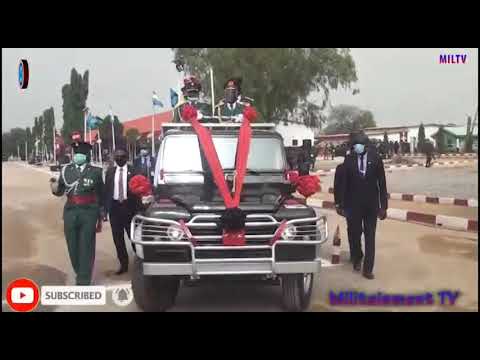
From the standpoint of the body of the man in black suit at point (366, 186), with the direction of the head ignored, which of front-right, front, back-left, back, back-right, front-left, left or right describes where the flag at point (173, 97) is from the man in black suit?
right

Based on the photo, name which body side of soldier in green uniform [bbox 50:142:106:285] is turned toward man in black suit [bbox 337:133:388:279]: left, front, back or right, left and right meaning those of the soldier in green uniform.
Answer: left

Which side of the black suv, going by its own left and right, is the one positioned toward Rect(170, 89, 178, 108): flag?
back

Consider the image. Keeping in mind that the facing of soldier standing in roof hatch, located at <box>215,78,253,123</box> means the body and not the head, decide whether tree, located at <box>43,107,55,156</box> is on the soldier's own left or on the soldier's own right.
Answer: on the soldier's own right

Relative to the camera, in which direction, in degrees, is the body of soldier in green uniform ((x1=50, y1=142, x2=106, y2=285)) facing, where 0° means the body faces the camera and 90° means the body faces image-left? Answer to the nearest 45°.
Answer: approximately 0°

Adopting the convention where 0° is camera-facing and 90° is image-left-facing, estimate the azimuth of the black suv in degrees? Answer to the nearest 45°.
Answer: approximately 0°

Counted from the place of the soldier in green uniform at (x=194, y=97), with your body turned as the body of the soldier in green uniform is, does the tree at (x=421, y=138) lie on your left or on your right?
on your left
